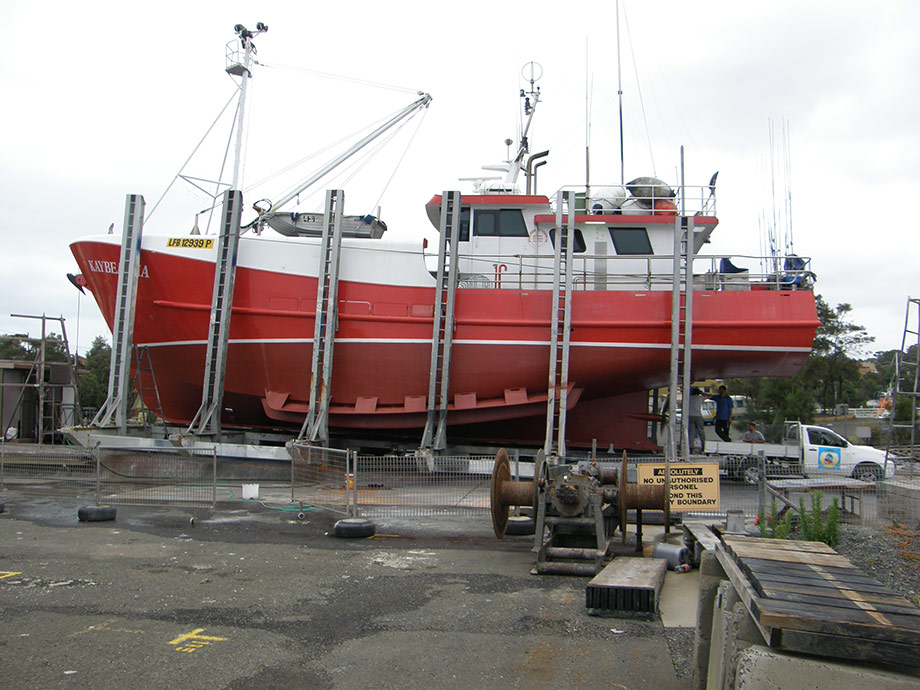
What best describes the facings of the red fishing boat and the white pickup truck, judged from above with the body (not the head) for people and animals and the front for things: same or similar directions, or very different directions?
very different directions

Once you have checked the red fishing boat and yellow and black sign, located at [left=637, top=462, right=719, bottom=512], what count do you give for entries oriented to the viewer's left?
1

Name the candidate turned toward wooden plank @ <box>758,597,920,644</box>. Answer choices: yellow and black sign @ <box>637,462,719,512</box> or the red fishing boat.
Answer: the yellow and black sign

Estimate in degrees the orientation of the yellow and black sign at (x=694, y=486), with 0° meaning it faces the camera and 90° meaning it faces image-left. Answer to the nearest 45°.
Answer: approximately 0°

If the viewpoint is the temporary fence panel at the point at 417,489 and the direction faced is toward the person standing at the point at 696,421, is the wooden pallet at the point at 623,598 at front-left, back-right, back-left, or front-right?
back-right

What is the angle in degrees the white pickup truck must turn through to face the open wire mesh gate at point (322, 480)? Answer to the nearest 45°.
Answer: approximately 135° to its right

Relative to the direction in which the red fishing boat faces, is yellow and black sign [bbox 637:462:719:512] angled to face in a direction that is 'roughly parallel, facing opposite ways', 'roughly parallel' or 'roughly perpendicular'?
roughly perpendicular

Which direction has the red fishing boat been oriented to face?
to the viewer's left

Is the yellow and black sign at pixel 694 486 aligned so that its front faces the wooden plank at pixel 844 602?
yes

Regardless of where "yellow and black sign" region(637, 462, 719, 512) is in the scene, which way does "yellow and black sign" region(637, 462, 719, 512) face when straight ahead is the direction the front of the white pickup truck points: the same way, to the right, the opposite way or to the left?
to the right

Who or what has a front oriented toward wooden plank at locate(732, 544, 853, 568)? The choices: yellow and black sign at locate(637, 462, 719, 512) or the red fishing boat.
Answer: the yellow and black sign

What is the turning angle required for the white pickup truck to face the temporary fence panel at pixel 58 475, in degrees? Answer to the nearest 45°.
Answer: approximately 135° to its right

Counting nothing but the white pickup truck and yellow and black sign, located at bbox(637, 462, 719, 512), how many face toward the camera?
1

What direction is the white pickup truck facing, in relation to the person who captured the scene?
facing to the right of the viewer

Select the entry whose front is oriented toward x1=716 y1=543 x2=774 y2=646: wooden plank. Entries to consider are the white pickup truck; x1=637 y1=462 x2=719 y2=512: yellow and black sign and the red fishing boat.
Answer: the yellow and black sign
